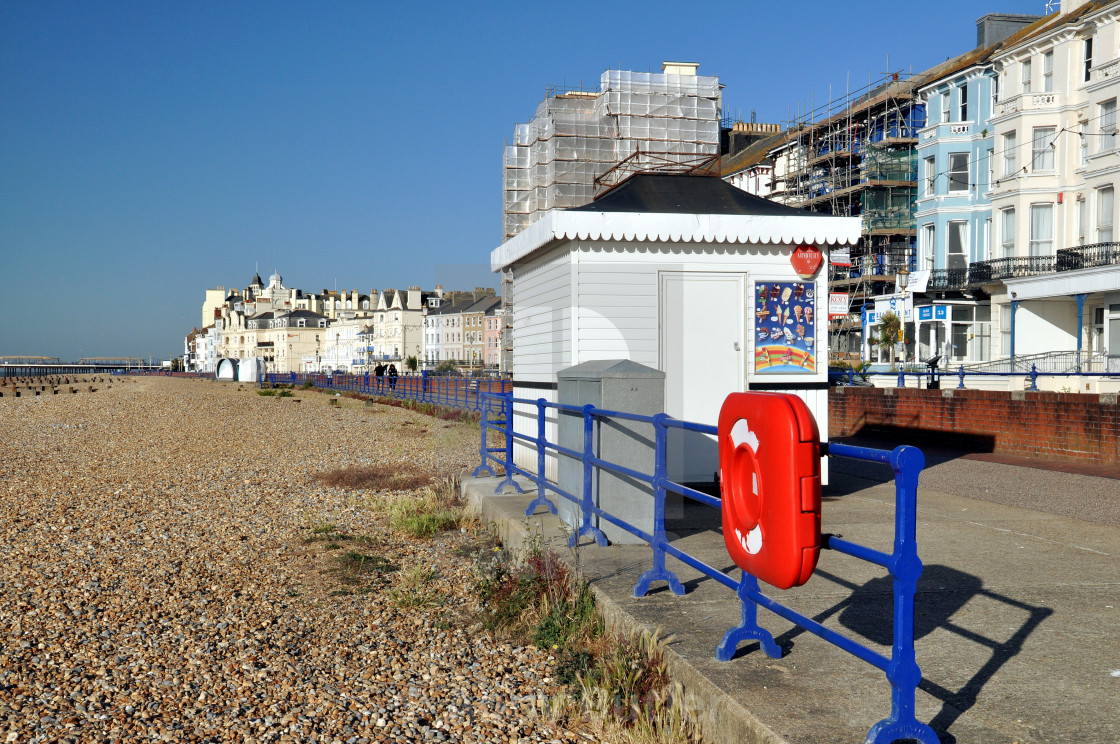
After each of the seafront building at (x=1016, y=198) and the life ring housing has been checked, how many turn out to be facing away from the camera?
0

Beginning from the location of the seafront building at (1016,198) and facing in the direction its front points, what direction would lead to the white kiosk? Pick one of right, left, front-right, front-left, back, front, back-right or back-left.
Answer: front-left

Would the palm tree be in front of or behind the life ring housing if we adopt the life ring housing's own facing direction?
behind

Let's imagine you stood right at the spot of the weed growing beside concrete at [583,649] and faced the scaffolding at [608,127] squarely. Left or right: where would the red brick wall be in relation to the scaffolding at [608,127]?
right

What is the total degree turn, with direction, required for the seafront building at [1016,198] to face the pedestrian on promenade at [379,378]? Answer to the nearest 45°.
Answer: approximately 45° to its right

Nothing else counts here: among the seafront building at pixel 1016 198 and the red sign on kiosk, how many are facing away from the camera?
0

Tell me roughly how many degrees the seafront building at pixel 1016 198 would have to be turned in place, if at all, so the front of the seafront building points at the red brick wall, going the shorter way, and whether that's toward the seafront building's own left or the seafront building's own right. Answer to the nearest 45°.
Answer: approximately 45° to the seafront building's own left

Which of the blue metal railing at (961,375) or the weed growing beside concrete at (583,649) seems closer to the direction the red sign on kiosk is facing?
the weed growing beside concrete

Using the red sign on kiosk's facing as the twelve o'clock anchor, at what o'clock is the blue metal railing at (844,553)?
The blue metal railing is roughly at 12 o'clock from the red sign on kiosk.

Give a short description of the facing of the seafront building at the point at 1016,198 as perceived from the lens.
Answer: facing the viewer and to the left of the viewer
